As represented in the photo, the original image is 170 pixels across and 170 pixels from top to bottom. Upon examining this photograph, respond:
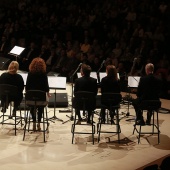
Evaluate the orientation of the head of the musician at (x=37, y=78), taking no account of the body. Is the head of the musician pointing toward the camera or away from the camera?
away from the camera

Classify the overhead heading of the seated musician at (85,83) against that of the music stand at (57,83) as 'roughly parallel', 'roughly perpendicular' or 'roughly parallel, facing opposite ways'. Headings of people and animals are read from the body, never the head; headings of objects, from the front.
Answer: roughly parallel, facing opposite ways

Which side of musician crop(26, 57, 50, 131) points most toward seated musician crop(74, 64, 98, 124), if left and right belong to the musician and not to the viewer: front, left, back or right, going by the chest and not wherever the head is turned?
right

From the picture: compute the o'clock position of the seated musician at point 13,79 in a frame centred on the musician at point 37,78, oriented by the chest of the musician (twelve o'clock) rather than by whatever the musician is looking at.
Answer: The seated musician is roughly at 10 o'clock from the musician.

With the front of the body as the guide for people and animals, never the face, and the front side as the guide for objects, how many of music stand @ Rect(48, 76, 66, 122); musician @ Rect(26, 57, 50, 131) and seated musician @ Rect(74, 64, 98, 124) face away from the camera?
2

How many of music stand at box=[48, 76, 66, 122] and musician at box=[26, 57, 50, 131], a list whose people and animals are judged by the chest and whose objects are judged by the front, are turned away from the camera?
1

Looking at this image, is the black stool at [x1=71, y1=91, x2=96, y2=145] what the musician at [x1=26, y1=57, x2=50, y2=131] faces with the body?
no

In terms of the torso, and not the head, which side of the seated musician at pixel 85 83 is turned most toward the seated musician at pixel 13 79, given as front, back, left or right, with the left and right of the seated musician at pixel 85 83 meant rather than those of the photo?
left

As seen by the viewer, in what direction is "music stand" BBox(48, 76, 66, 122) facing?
toward the camera

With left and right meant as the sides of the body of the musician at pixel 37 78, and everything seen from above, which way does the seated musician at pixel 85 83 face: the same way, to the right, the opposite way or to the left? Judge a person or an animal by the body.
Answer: the same way

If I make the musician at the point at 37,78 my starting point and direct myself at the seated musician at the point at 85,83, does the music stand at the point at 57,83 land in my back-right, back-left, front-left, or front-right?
front-left

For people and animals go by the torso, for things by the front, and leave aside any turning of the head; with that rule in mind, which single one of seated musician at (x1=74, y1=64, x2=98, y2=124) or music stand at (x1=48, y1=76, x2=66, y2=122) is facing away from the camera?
the seated musician

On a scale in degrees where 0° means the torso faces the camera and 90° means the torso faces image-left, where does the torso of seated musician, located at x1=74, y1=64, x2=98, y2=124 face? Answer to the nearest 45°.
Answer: approximately 180°

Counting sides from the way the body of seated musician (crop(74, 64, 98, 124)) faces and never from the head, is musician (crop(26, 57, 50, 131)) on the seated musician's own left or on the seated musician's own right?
on the seated musician's own left

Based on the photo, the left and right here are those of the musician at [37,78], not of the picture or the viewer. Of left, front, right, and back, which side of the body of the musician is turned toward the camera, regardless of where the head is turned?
back
